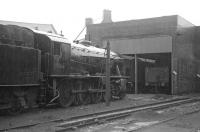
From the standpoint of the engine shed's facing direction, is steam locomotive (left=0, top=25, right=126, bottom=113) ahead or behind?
ahead

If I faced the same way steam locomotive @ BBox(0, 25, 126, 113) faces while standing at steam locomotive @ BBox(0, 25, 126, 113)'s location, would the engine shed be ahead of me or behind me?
ahead

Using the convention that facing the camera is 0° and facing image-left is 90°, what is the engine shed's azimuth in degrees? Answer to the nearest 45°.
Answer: approximately 45°

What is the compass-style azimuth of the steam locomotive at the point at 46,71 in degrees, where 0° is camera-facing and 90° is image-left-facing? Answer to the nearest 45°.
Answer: approximately 225°

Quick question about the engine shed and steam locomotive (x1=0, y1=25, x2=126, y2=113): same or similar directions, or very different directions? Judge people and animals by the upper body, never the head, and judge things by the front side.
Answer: very different directions
